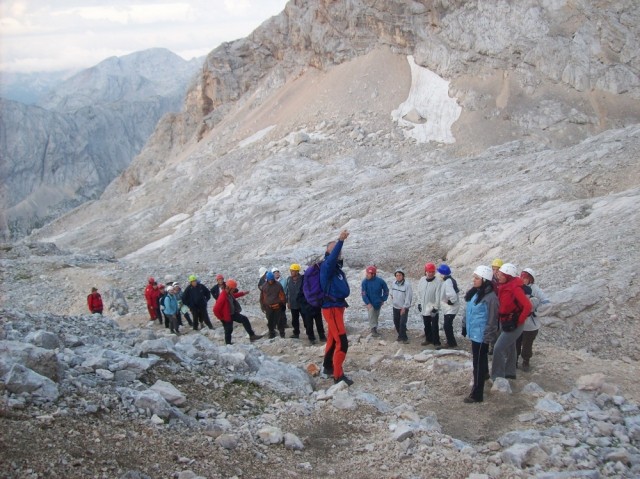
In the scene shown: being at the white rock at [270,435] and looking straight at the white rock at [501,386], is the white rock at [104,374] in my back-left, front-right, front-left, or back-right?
back-left
